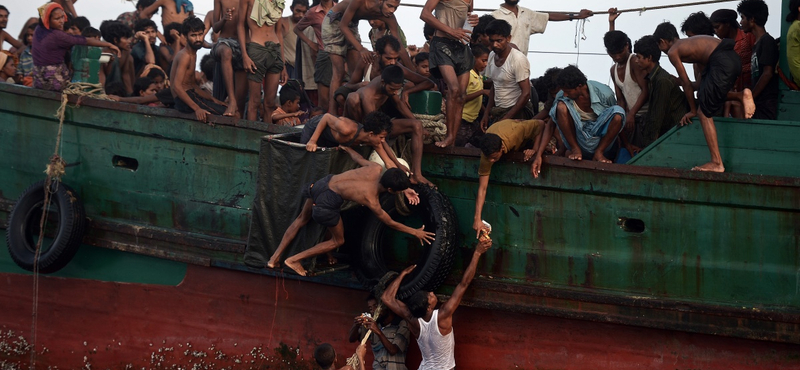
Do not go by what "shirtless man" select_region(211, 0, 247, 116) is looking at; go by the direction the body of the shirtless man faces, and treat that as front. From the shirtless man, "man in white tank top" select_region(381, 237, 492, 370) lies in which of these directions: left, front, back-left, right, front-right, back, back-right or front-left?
front-left

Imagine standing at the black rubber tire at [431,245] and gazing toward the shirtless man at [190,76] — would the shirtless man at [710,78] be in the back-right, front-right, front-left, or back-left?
back-right

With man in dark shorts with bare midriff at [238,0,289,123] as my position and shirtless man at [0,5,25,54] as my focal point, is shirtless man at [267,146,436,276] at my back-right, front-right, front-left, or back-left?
back-left

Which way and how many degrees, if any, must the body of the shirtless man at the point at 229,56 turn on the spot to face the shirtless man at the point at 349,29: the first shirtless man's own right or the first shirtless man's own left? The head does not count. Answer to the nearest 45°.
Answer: approximately 90° to the first shirtless man's own left

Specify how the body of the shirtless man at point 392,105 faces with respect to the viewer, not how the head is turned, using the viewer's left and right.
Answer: facing the viewer and to the right of the viewer

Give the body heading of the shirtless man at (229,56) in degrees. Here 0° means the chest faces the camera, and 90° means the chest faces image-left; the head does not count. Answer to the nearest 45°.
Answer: approximately 0°

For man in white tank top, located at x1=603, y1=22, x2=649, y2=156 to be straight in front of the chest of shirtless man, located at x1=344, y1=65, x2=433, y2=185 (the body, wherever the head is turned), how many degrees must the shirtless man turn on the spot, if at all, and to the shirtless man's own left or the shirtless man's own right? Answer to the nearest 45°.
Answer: approximately 45° to the shirtless man's own left

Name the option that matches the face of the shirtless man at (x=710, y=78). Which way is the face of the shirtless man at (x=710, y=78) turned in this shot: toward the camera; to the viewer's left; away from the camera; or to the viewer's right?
to the viewer's left

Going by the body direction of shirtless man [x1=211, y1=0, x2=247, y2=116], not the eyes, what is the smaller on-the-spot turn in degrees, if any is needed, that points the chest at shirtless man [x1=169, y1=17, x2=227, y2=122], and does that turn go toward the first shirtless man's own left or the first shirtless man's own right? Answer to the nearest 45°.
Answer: approximately 45° to the first shirtless man's own right

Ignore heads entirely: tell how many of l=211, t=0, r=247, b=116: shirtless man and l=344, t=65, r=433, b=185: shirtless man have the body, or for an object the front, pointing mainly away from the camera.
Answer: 0
